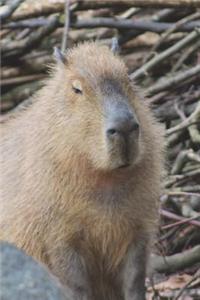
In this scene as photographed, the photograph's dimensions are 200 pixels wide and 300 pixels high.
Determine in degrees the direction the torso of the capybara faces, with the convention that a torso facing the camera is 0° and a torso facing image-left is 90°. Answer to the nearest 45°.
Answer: approximately 315°

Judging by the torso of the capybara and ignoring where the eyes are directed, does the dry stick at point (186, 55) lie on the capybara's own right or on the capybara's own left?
on the capybara's own left

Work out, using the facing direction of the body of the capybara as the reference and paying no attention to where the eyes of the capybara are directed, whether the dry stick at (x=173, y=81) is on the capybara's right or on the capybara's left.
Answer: on the capybara's left

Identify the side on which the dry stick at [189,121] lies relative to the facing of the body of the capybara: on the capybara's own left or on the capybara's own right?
on the capybara's own left

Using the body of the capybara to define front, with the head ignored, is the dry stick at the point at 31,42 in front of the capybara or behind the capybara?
behind
